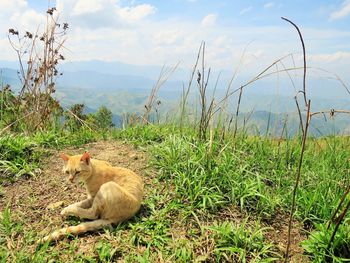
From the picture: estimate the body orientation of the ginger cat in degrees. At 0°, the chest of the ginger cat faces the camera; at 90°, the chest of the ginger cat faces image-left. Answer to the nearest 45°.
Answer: approximately 90°

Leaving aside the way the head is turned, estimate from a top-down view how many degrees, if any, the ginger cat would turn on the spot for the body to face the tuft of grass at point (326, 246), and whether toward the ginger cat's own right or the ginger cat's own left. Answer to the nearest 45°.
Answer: approximately 180°

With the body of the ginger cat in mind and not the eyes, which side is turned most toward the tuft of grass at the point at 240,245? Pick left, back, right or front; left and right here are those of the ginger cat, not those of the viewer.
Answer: back
